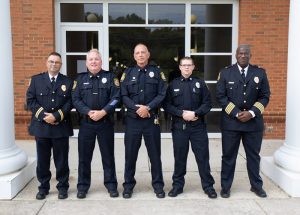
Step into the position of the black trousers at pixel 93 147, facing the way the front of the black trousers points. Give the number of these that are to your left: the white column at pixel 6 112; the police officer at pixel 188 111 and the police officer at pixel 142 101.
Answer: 2

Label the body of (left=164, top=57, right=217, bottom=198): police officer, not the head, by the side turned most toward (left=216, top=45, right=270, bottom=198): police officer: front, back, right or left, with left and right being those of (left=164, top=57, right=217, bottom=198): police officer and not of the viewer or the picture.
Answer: left

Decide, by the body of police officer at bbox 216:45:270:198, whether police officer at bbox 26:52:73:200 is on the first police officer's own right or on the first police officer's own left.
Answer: on the first police officer's own right

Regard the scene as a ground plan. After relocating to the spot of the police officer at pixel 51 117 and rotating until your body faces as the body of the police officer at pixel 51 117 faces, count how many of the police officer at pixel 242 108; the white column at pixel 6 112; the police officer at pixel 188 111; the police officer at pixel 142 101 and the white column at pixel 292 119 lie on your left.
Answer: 4

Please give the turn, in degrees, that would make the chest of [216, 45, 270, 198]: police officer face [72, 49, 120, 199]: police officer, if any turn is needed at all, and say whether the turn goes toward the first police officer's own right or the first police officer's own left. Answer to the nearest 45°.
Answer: approximately 90° to the first police officer's own right

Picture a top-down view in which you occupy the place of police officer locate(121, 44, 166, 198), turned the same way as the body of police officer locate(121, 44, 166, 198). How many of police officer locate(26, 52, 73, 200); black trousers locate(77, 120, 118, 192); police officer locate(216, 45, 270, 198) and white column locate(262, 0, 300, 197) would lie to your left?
2

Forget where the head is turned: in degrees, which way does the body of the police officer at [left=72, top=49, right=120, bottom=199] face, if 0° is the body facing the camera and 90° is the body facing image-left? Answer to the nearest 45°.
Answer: approximately 0°
